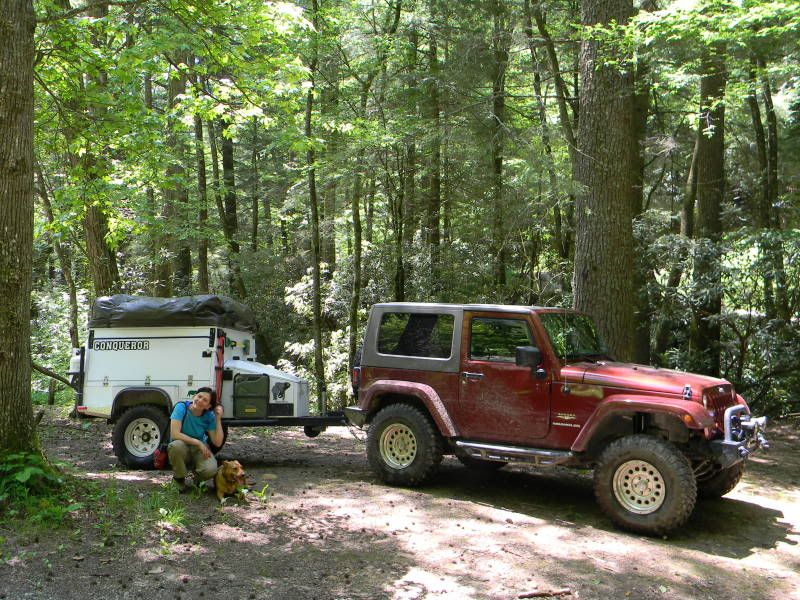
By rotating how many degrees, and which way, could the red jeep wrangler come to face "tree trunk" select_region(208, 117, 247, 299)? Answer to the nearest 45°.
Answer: approximately 180°

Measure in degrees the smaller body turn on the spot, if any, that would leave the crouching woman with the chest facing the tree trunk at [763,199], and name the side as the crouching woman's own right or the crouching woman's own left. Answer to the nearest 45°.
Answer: approximately 135° to the crouching woman's own left

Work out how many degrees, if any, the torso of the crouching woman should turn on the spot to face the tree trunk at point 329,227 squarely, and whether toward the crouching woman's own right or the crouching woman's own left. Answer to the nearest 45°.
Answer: approximately 180°

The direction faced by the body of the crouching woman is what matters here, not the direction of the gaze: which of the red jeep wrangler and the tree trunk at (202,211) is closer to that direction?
the red jeep wrangler

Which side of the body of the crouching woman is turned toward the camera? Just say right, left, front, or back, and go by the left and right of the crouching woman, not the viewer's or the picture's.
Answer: front

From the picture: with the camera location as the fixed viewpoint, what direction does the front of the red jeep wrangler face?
facing the viewer and to the right of the viewer

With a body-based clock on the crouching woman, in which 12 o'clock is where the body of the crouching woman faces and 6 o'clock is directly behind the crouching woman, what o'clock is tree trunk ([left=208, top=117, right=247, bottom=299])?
The tree trunk is roughly at 6 o'clock from the crouching woman.

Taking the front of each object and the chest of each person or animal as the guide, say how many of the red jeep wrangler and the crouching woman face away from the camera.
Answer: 0
